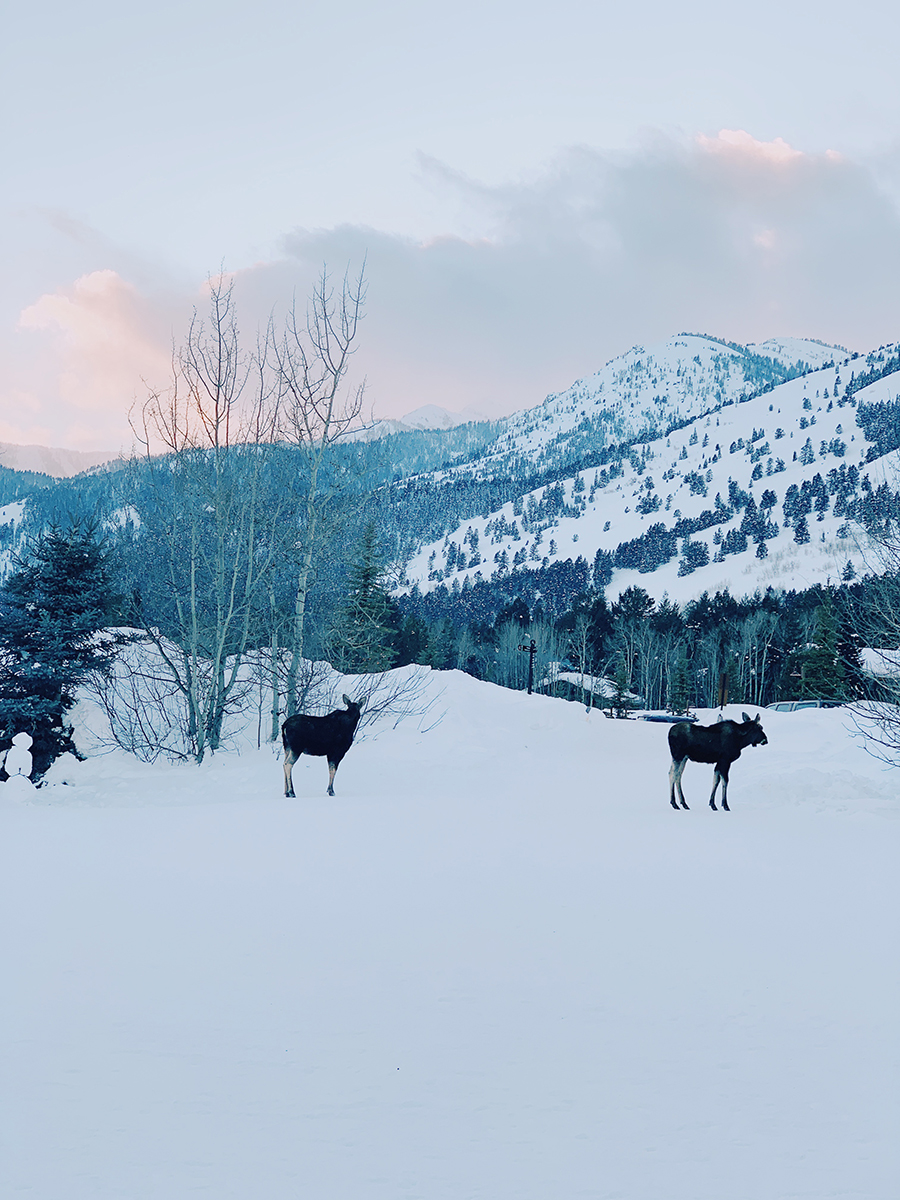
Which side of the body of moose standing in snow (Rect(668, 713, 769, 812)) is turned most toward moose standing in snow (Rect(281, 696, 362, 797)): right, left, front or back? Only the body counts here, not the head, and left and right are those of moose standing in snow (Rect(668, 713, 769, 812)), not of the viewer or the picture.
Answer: back

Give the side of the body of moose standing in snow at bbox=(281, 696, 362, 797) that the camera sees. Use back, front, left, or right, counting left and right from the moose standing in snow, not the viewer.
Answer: right

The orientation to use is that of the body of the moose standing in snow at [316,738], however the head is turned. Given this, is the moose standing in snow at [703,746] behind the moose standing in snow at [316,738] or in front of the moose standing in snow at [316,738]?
in front

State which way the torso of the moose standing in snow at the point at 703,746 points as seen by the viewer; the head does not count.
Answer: to the viewer's right

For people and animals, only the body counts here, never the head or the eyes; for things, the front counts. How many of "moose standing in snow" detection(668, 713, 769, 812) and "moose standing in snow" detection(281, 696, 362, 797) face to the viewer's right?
2

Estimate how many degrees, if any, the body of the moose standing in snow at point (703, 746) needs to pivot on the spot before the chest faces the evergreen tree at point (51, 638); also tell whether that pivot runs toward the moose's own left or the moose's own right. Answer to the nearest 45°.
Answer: approximately 180°

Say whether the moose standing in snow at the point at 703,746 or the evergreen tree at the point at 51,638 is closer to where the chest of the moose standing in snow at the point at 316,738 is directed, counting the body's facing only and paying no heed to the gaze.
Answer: the moose standing in snow

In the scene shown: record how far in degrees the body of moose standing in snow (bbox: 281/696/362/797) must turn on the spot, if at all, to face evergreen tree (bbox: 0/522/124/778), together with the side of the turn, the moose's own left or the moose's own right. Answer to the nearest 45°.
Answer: approximately 135° to the moose's own left
